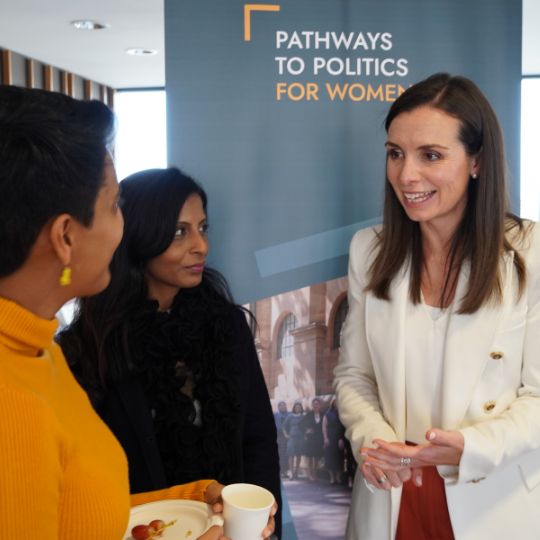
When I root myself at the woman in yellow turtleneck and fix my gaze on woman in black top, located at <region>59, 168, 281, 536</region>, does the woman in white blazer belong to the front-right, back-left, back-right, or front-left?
front-right

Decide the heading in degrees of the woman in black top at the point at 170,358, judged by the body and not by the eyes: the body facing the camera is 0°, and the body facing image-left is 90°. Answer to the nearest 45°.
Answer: approximately 315°

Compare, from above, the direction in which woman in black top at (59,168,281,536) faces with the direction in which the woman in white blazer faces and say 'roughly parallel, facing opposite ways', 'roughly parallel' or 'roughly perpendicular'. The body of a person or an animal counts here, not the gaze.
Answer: roughly perpendicular

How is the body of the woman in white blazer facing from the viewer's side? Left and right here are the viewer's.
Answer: facing the viewer and to the left of the viewer

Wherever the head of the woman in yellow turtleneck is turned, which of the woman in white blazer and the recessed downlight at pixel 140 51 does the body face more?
the woman in white blazer

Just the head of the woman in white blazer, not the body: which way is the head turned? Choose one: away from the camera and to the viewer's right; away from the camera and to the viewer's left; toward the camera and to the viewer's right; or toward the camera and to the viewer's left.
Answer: toward the camera and to the viewer's left

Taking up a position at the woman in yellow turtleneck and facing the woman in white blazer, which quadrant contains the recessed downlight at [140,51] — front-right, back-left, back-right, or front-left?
front-left

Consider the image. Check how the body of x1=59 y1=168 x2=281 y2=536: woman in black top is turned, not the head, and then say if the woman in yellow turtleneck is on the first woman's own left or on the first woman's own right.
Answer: on the first woman's own right

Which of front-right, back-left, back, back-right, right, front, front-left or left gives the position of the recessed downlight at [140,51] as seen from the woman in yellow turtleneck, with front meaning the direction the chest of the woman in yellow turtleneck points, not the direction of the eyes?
left

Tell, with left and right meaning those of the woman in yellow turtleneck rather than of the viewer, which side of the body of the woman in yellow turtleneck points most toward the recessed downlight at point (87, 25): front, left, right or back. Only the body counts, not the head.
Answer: left

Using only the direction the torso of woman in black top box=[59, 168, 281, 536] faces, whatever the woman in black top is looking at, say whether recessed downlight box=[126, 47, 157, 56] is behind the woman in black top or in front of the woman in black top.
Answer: behind

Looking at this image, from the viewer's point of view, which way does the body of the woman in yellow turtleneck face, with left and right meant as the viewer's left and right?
facing to the right of the viewer

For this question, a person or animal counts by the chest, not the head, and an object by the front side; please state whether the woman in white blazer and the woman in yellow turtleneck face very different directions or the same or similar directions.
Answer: very different directions
